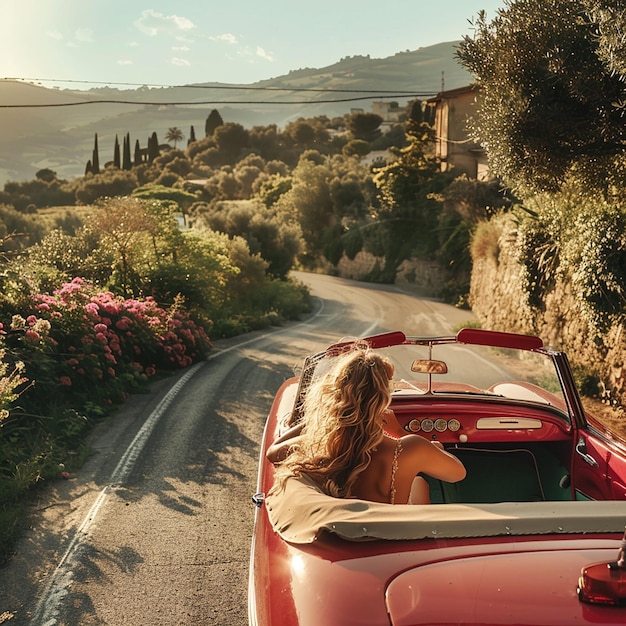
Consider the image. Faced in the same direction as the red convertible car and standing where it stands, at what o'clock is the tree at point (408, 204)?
The tree is roughly at 12 o'clock from the red convertible car.

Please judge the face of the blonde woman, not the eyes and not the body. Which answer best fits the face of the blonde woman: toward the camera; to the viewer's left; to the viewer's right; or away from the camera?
away from the camera

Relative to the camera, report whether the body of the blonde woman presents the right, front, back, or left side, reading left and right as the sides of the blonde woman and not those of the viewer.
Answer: back

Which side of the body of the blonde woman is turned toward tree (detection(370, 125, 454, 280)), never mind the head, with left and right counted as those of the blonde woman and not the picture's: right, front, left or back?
front

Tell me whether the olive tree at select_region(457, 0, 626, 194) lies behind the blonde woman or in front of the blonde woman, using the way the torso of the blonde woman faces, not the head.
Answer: in front

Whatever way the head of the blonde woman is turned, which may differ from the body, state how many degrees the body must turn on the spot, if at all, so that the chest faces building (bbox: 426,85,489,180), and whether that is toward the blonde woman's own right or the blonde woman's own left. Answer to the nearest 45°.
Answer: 0° — they already face it

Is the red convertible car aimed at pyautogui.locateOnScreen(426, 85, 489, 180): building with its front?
yes

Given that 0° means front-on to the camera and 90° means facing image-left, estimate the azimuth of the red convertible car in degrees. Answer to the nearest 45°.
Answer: approximately 180°
